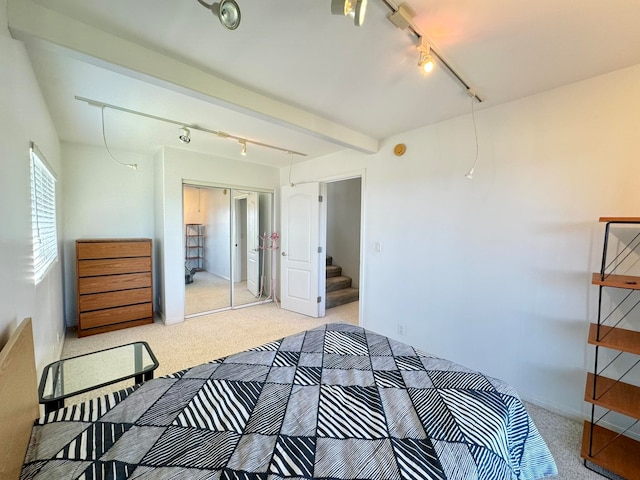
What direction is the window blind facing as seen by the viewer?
to the viewer's right

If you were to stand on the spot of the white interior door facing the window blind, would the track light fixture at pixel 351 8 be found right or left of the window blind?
left

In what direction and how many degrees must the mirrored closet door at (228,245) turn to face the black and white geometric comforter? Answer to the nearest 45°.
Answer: approximately 45° to its right

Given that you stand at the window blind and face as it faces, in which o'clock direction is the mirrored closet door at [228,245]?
The mirrored closet door is roughly at 11 o'clock from the window blind.

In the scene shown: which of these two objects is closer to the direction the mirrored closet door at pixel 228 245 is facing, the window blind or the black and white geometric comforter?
the black and white geometric comforter

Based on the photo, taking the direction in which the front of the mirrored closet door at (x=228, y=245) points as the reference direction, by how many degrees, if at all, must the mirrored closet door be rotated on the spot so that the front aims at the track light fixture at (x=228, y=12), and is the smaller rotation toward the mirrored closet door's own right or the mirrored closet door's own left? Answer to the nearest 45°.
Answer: approximately 45° to the mirrored closet door's own right

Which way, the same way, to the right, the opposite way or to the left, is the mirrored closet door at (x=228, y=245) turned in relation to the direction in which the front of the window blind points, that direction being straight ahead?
to the right

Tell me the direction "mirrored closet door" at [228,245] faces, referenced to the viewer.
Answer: facing the viewer and to the right of the viewer

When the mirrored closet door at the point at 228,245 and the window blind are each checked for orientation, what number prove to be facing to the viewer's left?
0

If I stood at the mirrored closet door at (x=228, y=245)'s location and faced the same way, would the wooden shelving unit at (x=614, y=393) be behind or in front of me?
in front
